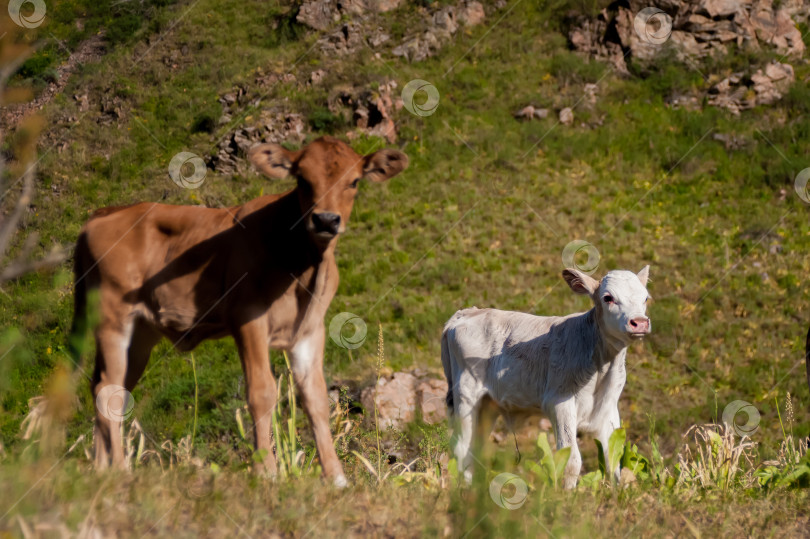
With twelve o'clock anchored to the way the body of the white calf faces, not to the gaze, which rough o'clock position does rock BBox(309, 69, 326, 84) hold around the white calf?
The rock is roughly at 7 o'clock from the white calf.

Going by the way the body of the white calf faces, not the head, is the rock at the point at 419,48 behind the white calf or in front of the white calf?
behind

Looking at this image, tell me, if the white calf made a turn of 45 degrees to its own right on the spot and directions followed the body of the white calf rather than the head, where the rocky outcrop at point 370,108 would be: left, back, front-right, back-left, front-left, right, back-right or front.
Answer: back

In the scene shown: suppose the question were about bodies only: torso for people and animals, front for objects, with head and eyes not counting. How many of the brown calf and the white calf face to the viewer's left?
0

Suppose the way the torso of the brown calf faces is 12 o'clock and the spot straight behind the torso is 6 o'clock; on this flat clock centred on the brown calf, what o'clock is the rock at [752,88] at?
The rock is roughly at 9 o'clock from the brown calf.

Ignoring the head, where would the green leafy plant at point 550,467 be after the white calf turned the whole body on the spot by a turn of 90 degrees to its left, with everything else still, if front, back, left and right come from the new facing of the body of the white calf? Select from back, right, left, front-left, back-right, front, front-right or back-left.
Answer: back-right

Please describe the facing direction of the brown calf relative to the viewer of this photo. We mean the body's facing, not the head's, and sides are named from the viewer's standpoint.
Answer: facing the viewer and to the right of the viewer

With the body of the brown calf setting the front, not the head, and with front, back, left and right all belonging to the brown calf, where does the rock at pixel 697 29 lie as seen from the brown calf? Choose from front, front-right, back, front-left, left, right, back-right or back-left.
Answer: left
